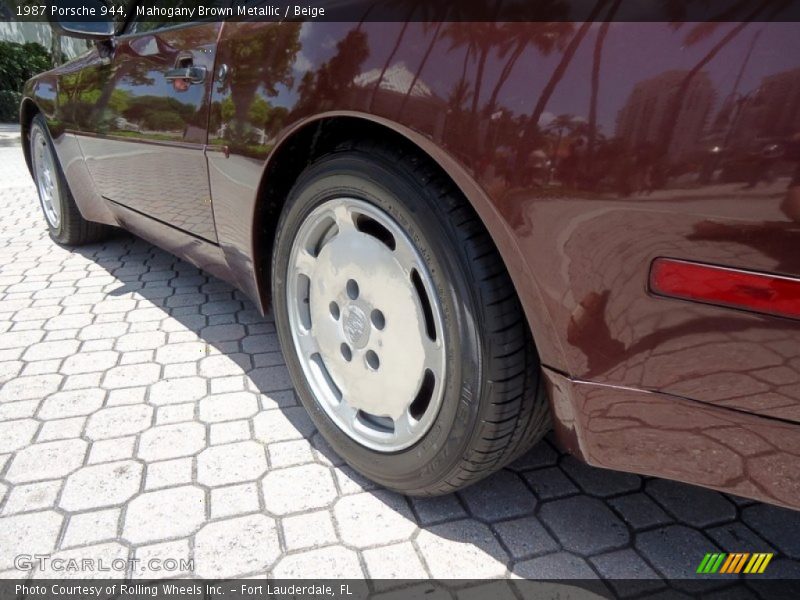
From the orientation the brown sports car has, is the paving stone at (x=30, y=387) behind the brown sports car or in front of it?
in front

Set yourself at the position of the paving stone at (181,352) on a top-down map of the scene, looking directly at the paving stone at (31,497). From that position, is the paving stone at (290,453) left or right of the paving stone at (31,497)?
left

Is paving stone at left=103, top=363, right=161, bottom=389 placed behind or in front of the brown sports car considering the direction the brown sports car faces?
in front

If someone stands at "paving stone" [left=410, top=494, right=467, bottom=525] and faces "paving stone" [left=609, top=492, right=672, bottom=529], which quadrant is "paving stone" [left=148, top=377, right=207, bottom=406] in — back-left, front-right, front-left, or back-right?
back-left

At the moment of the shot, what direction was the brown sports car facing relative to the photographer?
facing away from the viewer and to the left of the viewer
